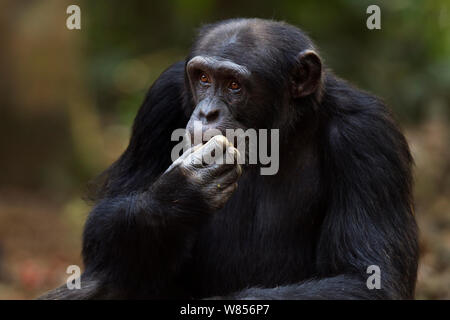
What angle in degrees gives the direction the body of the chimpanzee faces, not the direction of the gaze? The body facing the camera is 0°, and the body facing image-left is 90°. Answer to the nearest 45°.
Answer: approximately 45°
